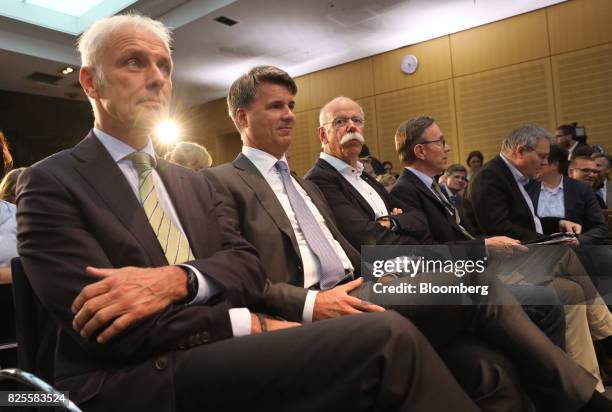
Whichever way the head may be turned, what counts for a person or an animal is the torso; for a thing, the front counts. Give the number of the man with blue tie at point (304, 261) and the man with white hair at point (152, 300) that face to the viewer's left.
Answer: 0

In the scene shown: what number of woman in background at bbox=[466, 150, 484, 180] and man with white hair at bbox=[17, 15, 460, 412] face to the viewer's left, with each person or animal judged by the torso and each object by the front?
0

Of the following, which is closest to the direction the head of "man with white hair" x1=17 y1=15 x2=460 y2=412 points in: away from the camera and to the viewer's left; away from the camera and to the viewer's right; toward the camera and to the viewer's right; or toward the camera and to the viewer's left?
toward the camera and to the viewer's right

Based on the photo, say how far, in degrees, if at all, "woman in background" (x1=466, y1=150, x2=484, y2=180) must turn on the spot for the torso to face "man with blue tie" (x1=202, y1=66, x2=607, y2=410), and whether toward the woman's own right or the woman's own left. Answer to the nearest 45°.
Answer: approximately 45° to the woman's own right

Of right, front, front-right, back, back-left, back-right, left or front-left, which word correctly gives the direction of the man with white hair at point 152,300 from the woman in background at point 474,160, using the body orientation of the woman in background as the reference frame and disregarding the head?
front-right
